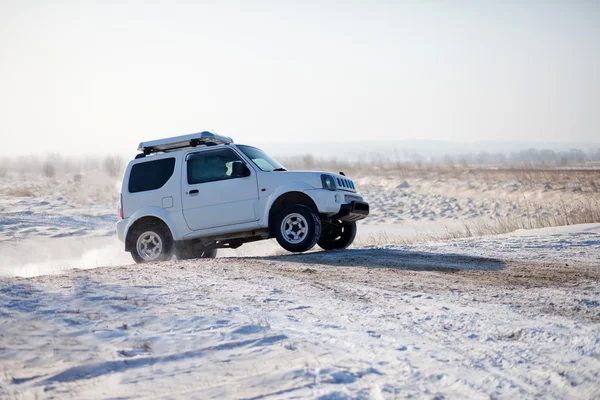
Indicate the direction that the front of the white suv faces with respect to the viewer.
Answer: facing the viewer and to the right of the viewer
